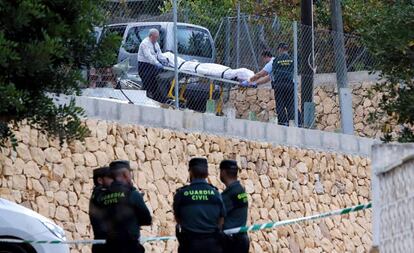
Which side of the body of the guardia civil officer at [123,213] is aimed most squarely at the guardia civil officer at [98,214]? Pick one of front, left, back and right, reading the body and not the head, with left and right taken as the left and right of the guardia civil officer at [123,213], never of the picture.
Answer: left

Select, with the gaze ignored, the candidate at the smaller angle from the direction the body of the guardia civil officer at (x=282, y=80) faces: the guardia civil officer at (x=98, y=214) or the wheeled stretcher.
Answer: the wheeled stretcher

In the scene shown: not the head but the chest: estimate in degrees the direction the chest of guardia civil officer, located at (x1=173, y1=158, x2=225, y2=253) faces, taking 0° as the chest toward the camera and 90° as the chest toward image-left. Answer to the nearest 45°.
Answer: approximately 180°

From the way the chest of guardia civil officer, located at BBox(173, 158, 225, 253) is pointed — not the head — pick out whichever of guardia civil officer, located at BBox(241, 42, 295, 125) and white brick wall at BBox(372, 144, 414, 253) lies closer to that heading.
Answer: the guardia civil officer

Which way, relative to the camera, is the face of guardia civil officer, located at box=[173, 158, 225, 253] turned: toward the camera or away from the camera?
away from the camera

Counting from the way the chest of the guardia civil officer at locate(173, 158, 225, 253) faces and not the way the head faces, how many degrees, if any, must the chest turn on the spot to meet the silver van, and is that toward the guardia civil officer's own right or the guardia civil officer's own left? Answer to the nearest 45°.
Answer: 0° — they already face it

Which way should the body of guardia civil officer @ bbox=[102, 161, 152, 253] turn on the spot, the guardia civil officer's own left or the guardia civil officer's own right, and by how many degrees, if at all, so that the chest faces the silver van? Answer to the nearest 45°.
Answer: approximately 45° to the guardia civil officer's own left

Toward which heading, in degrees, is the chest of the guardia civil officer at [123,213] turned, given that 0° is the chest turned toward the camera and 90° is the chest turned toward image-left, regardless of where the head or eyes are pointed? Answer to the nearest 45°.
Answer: approximately 225°

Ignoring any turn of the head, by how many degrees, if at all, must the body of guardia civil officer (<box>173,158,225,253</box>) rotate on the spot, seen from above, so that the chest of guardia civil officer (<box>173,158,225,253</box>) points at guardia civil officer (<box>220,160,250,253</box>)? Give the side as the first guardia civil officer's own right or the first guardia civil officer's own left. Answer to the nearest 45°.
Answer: approximately 45° to the first guardia civil officer's own right
